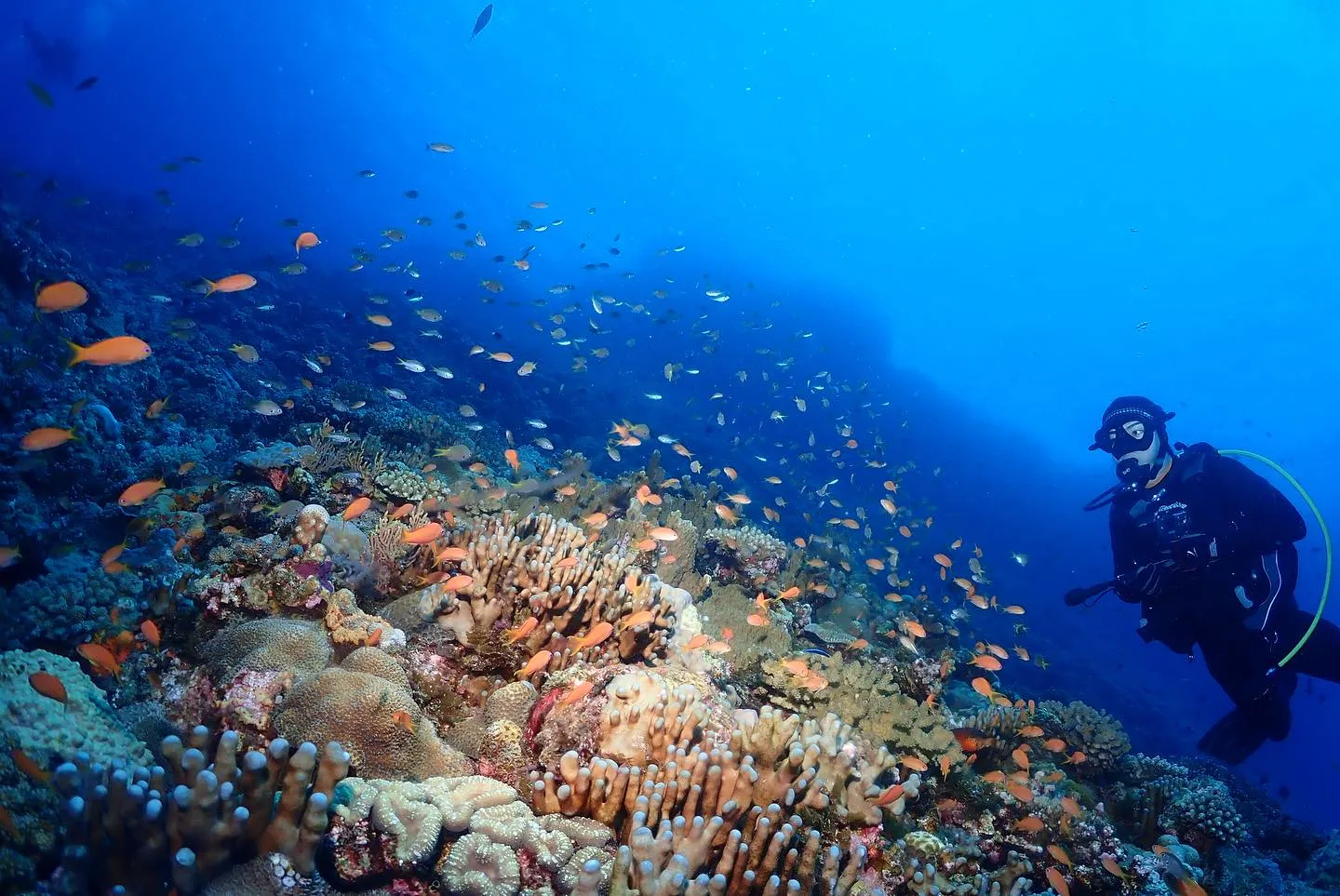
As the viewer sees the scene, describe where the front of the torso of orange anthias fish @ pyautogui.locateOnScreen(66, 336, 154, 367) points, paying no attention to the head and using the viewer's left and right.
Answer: facing to the right of the viewer

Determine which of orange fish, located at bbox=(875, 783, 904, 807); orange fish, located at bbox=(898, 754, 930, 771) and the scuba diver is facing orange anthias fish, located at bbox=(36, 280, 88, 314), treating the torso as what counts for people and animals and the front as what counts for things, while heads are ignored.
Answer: the scuba diver

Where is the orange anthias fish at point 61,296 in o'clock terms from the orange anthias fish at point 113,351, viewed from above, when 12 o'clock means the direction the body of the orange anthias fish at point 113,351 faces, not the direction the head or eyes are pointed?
the orange anthias fish at point 61,296 is roughly at 8 o'clock from the orange anthias fish at point 113,351.
